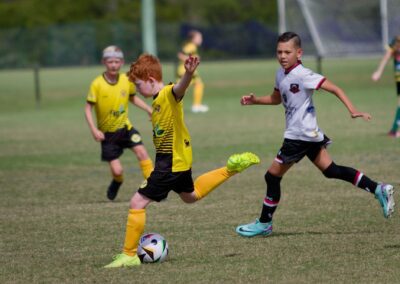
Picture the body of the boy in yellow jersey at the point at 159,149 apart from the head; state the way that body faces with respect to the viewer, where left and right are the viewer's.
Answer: facing to the left of the viewer

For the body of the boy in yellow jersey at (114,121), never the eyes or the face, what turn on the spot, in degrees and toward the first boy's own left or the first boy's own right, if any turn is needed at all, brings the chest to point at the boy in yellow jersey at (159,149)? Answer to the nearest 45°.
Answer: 0° — they already face them

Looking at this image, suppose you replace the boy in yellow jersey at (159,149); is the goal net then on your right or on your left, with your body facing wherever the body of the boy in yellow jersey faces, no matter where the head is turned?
on your right

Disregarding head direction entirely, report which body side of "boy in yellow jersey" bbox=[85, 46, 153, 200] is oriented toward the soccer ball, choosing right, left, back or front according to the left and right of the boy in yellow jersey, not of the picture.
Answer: front

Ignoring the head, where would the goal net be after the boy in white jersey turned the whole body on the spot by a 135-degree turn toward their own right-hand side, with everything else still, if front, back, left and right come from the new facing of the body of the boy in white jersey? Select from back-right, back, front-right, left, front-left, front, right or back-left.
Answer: front

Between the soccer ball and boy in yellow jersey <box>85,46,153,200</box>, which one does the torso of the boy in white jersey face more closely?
the soccer ball

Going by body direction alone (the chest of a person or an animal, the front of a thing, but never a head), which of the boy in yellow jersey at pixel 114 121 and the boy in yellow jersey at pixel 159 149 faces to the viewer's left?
the boy in yellow jersey at pixel 159 149

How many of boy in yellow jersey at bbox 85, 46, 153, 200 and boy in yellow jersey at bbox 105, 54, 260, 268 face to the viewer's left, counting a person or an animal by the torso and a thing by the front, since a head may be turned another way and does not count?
1

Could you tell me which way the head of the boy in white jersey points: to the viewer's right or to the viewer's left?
to the viewer's left
